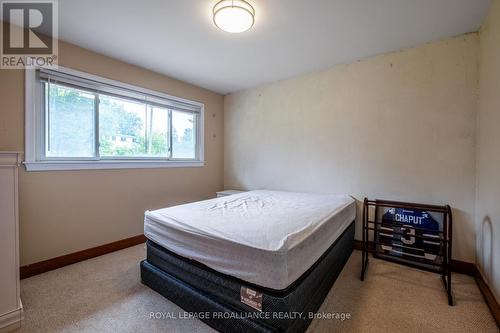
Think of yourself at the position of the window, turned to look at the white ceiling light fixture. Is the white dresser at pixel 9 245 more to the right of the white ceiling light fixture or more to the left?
right

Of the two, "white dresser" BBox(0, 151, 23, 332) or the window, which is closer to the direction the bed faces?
the white dresser

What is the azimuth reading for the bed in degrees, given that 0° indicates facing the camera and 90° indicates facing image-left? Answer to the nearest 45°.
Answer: approximately 45°

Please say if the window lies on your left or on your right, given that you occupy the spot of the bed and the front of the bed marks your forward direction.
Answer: on your right
